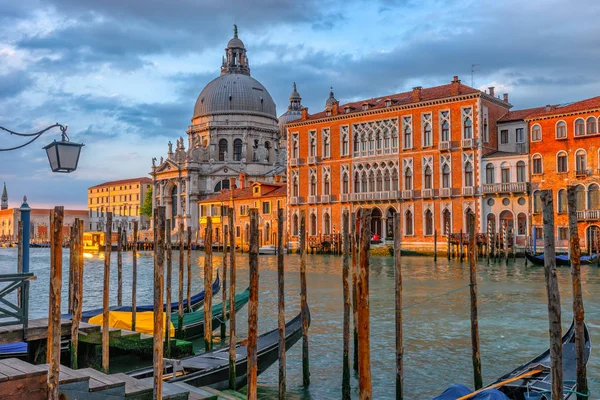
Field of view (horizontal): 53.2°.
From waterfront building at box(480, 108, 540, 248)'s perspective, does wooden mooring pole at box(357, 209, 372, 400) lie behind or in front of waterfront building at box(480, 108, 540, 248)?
in front

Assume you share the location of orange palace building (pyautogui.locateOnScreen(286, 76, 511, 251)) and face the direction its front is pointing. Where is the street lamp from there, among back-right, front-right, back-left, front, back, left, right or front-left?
front-left

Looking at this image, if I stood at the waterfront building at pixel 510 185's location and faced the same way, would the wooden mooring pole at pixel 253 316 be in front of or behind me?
in front

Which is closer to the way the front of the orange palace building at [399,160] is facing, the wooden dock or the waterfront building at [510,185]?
the wooden dock

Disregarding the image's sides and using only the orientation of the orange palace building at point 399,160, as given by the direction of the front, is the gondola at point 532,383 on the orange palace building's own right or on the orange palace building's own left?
on the orange palace building's own left

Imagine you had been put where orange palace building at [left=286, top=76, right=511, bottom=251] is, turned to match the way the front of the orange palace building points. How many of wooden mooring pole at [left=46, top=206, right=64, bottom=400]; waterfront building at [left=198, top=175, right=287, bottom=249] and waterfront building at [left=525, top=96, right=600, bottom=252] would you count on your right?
1

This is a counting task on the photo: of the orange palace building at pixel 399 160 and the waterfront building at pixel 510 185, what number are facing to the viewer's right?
0

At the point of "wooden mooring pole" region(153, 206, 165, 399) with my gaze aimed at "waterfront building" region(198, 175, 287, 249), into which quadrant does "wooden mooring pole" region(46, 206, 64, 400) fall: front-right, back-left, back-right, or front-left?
back-left

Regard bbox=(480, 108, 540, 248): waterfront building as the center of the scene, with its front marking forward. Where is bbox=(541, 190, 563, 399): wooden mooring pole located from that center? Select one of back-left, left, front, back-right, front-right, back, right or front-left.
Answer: front

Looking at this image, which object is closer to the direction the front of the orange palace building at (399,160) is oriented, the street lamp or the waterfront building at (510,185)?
the street lamp

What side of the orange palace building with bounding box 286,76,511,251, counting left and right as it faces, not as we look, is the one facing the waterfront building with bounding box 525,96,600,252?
left

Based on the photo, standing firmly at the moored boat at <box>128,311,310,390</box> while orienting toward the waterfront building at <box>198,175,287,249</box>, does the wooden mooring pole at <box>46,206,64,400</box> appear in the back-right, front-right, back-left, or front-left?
back-left

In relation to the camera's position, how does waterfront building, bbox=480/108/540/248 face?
facing the viewer

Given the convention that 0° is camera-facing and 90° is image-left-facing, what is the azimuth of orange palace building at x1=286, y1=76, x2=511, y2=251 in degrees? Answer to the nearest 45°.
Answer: approximately 45°

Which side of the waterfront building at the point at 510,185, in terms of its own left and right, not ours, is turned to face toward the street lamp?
front

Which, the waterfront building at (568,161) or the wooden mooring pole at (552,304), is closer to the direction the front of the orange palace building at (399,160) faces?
the wooden mooring pole

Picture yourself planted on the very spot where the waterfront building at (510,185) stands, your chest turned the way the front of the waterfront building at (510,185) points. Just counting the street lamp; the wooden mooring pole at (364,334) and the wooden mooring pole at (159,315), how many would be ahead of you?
3

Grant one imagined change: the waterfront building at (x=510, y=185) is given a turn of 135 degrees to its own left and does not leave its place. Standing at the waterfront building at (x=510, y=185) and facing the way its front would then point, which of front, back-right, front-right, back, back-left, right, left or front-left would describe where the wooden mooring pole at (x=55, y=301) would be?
back-right
